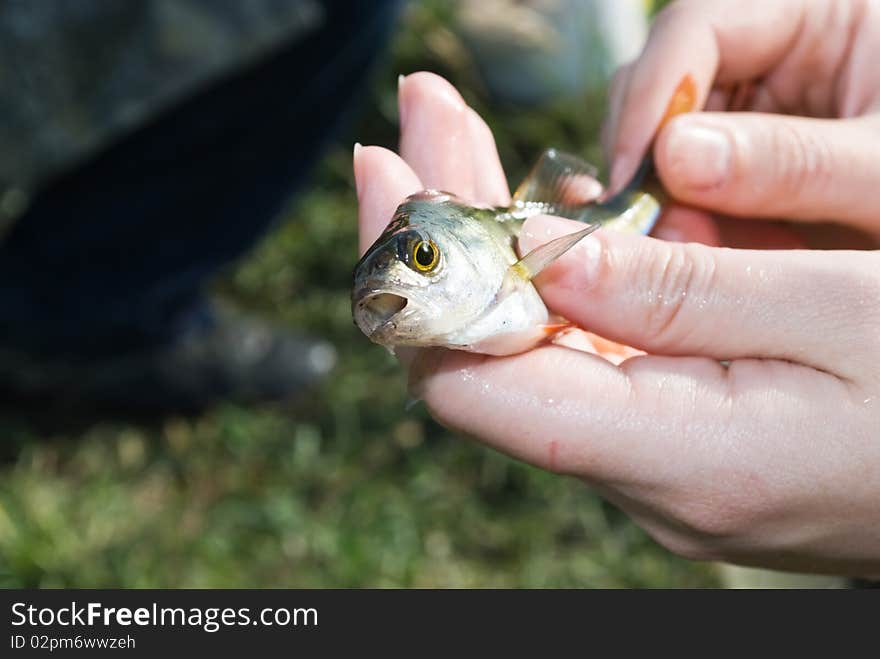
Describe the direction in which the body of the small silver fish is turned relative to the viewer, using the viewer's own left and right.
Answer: facing the viewer and to the left of the viewer

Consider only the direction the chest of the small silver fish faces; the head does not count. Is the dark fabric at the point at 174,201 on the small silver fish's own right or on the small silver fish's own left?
on the small silver fish's own right
